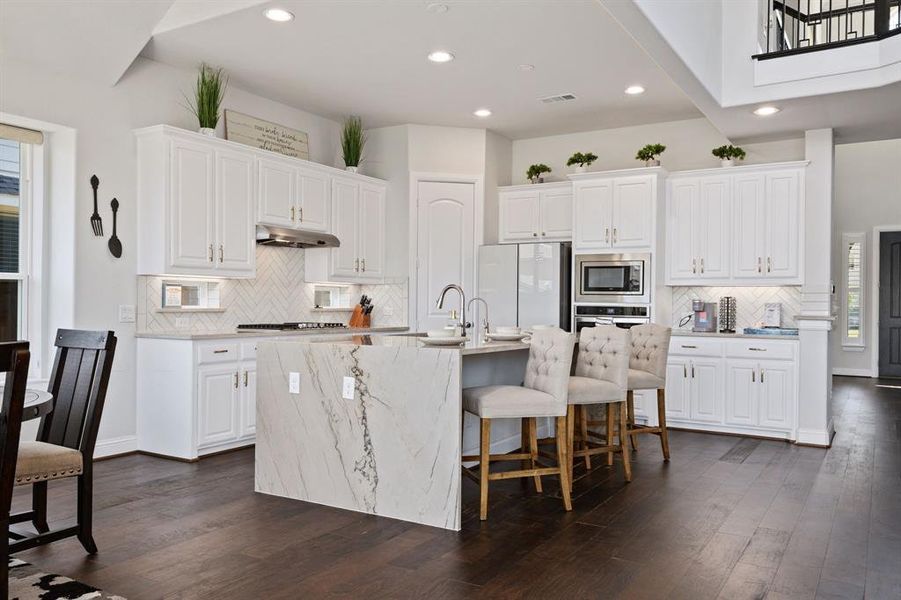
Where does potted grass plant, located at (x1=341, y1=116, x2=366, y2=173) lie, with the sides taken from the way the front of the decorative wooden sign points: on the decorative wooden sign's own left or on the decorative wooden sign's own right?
on the decorative wooden sign's own left

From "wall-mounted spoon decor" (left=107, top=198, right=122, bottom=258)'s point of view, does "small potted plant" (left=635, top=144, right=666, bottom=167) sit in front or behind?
in front

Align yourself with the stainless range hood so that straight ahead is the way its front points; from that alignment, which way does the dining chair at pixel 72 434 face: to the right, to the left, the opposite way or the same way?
to the right

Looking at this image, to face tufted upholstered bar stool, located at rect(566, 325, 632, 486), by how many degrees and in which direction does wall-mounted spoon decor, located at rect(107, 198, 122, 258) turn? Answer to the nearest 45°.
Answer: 0° — it already faces it

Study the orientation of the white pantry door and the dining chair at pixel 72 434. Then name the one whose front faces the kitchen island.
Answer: the white pantry door

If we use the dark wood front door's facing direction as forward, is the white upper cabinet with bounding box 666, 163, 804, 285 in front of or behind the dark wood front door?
in front

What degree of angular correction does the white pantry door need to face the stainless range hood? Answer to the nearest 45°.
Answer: approximately 45° to its right

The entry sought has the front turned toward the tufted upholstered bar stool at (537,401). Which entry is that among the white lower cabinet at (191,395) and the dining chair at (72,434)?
the white lower cabinet

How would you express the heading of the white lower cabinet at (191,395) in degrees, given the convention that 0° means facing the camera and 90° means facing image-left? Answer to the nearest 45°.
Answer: approximately 315°

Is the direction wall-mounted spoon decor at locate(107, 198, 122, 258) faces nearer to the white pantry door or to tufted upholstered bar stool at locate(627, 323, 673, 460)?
the tufted upholstered bar stool

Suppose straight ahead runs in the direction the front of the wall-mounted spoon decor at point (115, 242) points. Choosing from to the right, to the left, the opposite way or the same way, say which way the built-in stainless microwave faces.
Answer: to the right

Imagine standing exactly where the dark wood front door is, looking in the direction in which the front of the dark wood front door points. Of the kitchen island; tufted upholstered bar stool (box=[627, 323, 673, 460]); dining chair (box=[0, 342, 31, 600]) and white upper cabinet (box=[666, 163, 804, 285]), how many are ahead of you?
4
